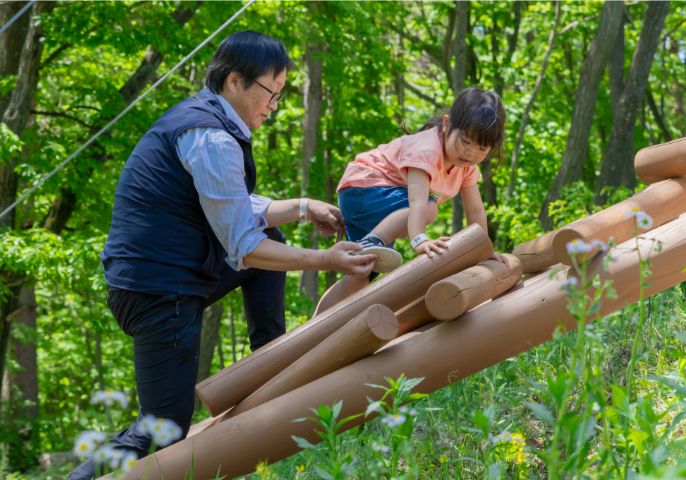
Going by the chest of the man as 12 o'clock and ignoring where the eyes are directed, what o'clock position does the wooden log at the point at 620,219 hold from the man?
The wooden log is roughly at 12 o'clock from the man.

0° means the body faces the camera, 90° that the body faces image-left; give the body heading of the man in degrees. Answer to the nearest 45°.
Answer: approximately 270°

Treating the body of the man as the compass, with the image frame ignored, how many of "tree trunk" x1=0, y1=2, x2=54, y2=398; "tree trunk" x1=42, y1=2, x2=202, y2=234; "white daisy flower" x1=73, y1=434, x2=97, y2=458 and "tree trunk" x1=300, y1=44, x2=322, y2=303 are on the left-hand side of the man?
3

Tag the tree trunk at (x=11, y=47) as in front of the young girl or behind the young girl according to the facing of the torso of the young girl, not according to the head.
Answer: behind

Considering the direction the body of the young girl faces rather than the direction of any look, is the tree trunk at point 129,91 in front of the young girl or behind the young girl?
behind

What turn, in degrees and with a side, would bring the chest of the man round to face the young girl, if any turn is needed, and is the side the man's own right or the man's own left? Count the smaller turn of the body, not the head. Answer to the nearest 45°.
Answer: approximately 45° to the man's own left

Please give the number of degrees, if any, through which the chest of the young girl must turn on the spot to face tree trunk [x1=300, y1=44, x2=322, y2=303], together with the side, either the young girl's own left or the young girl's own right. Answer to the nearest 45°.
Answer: approximately 135° to the young girl's own left

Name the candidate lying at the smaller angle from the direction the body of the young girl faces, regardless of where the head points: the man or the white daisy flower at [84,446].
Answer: the white daisy flower

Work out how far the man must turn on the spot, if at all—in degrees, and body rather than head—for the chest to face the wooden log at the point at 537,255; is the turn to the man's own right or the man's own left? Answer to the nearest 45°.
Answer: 0° — they already face it
